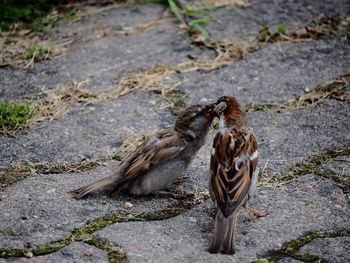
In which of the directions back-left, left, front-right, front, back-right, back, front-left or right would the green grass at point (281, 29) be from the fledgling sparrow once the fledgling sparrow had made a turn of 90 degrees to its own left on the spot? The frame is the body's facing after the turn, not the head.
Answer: front-right

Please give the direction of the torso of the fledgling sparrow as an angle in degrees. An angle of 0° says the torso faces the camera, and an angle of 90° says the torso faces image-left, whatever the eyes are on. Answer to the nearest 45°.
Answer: approximately 270°

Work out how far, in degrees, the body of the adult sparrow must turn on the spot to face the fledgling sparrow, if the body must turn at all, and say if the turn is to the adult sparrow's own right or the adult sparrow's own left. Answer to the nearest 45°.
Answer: approximately 45° to the adult sparrow's own left

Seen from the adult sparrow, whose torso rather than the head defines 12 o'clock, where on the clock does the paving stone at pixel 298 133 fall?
The paving stone is roughly at 1 o'clock from the adult sparrow.

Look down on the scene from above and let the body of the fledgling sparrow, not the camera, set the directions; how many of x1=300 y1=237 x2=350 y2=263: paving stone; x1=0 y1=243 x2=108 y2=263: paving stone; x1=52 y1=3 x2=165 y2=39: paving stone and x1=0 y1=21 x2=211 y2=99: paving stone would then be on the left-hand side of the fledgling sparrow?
2

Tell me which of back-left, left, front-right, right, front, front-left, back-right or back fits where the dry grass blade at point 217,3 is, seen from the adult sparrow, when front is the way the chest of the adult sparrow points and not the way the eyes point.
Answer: front

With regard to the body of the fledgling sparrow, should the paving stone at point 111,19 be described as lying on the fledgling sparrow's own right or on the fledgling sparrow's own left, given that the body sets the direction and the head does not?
on the fledgling sparrow's own left

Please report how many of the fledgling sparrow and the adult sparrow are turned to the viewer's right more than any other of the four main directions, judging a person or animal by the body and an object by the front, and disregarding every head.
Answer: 1

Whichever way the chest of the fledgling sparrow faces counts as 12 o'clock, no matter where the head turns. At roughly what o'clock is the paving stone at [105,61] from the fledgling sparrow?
The paving stone is roughly at 9 o'clock from the fledgling sparrow.

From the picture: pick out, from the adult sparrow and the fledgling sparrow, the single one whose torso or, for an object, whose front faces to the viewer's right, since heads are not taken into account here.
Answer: the fledgling sparrow

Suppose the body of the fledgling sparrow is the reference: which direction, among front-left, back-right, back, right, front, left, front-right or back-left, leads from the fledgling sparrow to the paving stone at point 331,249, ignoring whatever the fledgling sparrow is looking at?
front-right

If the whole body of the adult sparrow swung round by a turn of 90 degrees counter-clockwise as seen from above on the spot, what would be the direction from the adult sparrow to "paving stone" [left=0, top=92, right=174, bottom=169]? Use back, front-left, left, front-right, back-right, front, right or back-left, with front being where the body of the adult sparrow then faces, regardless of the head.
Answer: front-right

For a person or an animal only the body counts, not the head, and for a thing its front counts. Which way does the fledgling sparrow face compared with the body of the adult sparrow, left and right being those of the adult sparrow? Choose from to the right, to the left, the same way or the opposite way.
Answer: to the right

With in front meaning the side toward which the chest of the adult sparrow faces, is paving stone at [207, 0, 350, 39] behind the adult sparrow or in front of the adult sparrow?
in front

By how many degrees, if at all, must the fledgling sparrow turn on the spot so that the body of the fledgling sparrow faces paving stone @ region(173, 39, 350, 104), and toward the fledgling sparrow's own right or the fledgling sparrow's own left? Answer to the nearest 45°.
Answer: approximately 45° to the fledgling sparrow's own left

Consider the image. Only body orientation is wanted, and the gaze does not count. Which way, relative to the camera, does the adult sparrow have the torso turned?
away from the camera
